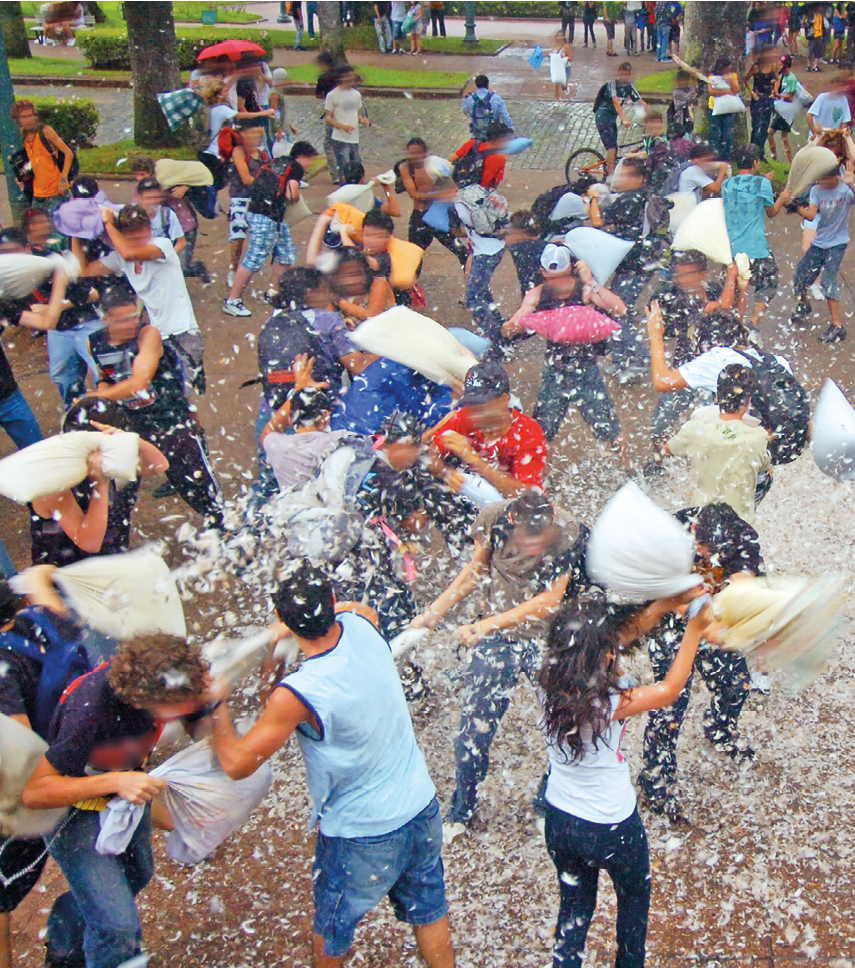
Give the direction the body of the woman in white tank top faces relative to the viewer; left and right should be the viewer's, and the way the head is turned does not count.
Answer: facing away from the viewer and to the right of the viewer

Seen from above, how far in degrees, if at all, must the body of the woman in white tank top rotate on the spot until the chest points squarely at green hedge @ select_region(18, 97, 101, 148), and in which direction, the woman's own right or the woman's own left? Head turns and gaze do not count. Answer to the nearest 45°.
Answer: approximately 90° to the woman's own left

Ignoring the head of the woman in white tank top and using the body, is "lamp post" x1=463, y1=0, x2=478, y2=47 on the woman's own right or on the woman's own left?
on the woman's own left

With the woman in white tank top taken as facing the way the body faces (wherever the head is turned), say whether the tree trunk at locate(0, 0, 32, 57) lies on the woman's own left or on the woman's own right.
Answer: on the woman's own left

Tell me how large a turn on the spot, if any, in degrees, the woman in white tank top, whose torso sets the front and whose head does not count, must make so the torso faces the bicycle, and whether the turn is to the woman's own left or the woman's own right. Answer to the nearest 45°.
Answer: approximately 45° to the woman's own left

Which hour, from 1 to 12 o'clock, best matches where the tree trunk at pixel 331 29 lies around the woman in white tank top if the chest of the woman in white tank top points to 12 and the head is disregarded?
The tree trunk is roughly at 10 o'clock from the woman in white tank top.
